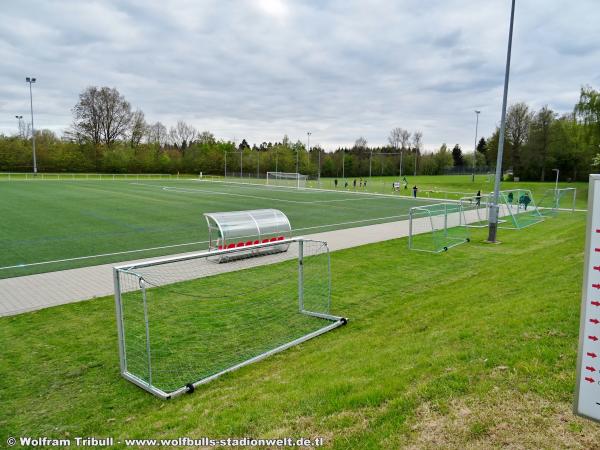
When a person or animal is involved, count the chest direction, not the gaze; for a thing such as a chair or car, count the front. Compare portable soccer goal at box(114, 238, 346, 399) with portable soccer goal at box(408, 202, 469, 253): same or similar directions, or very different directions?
same or similar directions

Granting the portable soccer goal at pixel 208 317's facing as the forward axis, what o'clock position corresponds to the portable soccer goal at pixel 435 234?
the portable soccer goal at pixel 435 234 is roughly at 3 o'clock from the portable soccer goal at pixel 208 317.

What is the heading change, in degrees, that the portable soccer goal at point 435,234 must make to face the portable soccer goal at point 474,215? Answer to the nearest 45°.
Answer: approximately 45° to its right

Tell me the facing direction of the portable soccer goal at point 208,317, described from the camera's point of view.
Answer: facing away from the viewer and to the left of the viewer

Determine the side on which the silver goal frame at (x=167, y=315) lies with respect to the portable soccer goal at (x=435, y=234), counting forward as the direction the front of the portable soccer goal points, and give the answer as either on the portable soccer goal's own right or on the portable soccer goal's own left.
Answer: on the portable soccer goal's own left

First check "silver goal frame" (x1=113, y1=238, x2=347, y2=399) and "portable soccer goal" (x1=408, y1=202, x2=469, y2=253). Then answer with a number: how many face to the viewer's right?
0

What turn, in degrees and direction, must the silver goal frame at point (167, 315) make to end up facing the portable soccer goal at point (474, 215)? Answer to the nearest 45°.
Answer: approximately 90° to its right

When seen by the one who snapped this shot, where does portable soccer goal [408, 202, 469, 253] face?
facing away from the viewer and to the left of the viewer

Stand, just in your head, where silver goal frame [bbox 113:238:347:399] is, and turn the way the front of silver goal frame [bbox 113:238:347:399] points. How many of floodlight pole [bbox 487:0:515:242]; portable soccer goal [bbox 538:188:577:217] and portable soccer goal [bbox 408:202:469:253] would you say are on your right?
3

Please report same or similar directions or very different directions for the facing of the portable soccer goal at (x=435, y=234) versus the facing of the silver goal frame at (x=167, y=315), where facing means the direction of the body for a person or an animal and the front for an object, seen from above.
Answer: same or similar directions

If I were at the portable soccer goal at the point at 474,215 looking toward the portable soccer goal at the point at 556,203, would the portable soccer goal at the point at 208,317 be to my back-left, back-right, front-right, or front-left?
back-right

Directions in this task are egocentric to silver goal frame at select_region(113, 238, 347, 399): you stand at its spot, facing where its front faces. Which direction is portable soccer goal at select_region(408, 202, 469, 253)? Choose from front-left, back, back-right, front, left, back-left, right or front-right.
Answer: right
